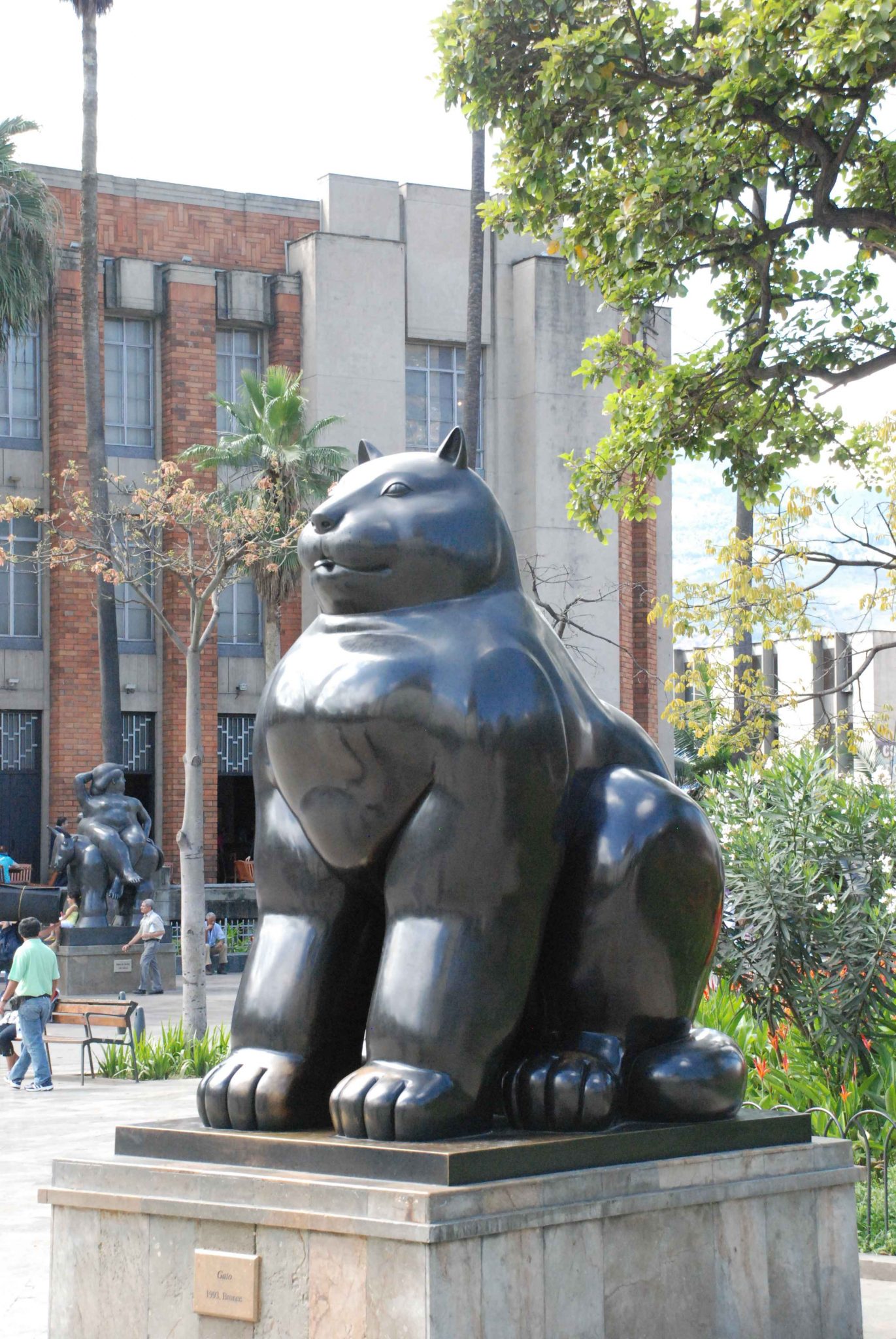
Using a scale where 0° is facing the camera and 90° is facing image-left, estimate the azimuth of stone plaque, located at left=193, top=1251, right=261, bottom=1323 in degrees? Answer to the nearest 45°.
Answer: approximately 45°

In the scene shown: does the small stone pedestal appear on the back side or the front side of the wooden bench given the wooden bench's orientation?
on the back side

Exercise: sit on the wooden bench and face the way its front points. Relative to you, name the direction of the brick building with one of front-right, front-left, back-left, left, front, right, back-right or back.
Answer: back-right

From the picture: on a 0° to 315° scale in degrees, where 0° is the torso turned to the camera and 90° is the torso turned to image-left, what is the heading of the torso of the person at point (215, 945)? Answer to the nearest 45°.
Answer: approximately 0°

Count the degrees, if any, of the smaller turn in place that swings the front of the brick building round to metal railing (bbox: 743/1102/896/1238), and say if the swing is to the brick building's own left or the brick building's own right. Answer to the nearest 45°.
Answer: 0° — it already faces it

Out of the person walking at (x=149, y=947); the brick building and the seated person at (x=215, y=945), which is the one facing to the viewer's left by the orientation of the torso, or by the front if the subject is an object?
the person walking at (x=149, y=947)

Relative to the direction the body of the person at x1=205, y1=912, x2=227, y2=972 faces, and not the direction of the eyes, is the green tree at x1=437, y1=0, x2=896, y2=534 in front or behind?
in front

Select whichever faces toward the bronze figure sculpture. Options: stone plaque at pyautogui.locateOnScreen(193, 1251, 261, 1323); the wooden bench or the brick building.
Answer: the brick building

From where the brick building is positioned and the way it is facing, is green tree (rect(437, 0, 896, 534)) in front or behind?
in front

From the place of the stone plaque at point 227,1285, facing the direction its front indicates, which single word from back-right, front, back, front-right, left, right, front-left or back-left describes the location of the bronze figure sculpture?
back-right
